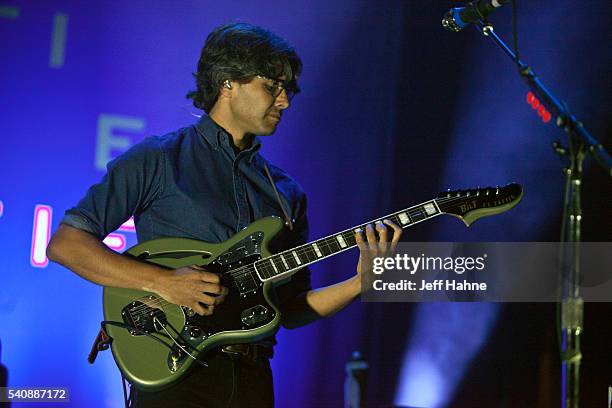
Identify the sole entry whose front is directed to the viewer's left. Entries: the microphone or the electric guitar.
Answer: the microphone

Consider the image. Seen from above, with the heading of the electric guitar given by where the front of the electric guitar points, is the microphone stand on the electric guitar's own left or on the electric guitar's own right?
on the electric guitar's own left

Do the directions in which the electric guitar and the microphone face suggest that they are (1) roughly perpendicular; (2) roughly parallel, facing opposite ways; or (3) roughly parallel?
roughly perpendicular

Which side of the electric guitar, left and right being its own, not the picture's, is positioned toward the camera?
front

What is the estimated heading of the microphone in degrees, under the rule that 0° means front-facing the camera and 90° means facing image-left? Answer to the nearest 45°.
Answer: approximately 90°
